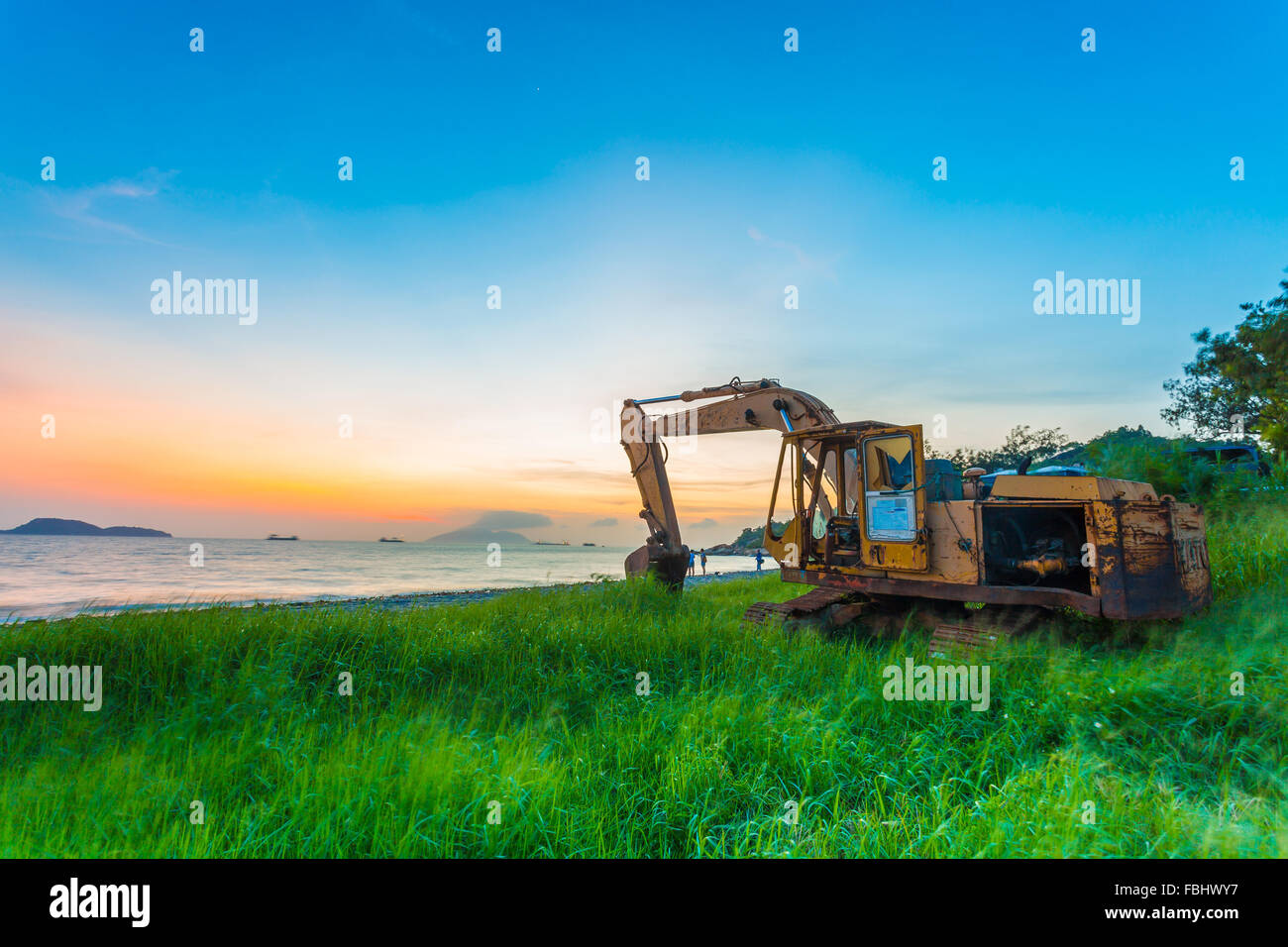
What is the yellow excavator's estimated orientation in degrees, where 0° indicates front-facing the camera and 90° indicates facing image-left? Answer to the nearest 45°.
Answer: approximately 90°

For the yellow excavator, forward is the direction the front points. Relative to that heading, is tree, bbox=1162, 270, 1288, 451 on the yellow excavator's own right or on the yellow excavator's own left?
on the yellow excavator's own right
